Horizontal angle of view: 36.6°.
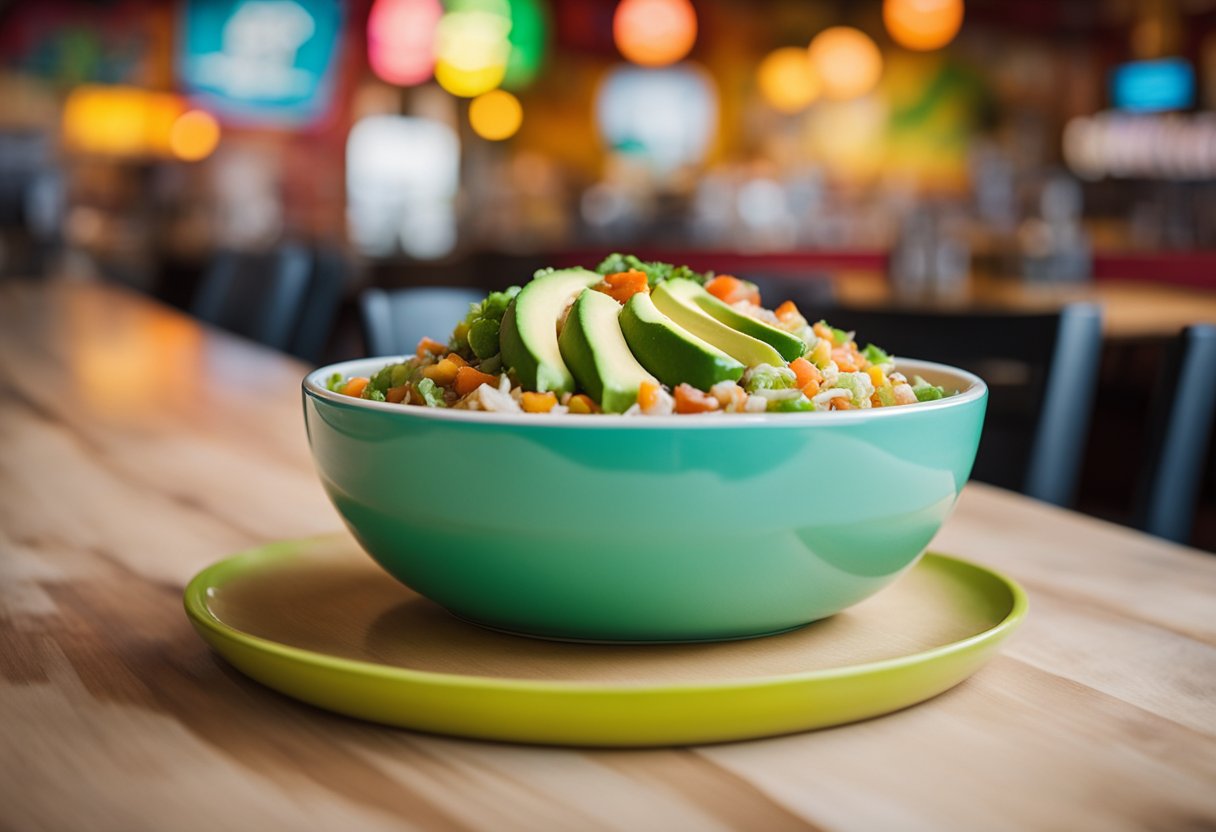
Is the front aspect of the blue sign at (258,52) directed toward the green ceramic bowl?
yes

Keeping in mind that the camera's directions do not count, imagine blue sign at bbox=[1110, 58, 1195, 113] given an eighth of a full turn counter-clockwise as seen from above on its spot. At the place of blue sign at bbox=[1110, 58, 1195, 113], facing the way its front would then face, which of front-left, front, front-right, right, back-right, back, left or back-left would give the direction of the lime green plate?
front-right

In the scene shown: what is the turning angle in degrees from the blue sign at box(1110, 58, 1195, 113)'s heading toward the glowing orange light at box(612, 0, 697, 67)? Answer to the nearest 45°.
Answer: approximately 45° to its right

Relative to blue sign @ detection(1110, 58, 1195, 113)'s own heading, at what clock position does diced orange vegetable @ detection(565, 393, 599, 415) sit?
The diced orange vegetable is roughly at 12 o'clock from the blue sign.

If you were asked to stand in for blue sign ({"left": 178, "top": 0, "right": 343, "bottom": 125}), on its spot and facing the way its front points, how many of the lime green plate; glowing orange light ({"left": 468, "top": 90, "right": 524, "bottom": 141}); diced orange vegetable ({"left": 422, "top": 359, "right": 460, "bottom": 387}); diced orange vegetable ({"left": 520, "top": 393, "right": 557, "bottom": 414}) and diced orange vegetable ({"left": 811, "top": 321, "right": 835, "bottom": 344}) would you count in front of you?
4

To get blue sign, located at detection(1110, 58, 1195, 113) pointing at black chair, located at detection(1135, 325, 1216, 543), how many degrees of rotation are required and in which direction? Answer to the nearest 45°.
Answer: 0° — it already faces it

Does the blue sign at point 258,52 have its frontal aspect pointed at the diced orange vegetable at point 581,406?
yes

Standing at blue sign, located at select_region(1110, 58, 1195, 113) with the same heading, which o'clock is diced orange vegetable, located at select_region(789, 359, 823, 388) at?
The diced orange vegetable is roughly at 12 o'clock from the blue sign.

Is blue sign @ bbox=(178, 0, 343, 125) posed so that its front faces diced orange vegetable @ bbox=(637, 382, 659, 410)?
yes

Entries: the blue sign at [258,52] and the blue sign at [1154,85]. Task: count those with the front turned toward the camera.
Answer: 2

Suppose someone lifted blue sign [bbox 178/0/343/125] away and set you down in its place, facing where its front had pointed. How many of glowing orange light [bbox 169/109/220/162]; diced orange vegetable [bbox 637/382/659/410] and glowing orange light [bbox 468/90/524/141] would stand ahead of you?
1

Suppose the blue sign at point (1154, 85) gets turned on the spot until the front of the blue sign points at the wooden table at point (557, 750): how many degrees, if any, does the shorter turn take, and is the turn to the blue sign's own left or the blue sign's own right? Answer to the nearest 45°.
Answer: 0° — it already faces it

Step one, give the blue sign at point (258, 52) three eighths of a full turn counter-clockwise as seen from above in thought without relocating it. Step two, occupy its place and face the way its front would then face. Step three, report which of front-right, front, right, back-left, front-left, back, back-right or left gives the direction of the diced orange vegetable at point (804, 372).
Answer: back-right

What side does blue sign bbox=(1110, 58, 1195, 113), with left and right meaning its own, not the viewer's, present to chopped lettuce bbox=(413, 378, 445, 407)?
front

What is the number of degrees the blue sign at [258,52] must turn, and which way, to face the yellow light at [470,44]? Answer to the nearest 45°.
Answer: approximately 45° to its left

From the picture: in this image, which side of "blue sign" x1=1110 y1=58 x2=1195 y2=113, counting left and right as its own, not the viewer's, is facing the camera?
front

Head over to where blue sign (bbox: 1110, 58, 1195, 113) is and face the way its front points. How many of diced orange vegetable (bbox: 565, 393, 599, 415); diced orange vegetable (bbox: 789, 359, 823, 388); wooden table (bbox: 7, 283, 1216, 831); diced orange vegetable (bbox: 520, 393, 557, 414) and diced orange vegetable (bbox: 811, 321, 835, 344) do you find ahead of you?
5
